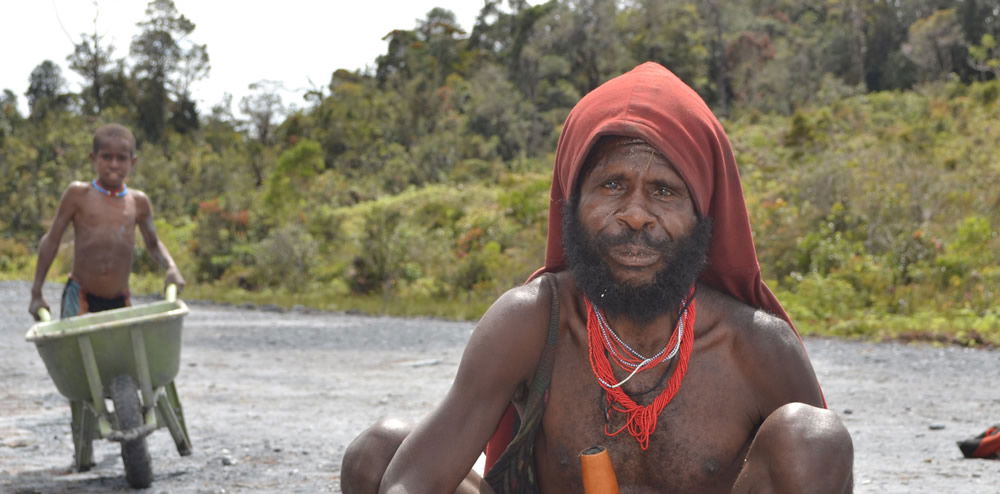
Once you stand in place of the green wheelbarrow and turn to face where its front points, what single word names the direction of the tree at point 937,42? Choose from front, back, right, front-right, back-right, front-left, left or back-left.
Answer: back-left

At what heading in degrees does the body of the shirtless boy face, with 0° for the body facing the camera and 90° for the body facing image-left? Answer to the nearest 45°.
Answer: approximately 0°

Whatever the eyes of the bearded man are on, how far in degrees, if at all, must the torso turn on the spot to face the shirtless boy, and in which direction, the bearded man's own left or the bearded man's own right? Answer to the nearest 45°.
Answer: approximately 135° to the bearded man's own right

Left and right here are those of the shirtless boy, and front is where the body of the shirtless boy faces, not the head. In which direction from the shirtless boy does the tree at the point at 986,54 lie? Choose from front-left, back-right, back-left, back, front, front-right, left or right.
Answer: back-left

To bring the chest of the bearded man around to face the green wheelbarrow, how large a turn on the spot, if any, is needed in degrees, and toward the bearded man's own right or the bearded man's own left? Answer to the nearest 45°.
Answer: approximately 135° to the bearded man's own right

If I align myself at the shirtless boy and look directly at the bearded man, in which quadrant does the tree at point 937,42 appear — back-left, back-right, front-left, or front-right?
back-left

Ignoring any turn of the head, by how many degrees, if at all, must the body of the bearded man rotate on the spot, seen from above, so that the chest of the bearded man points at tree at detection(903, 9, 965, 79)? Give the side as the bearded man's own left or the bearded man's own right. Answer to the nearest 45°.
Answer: approximately 180°

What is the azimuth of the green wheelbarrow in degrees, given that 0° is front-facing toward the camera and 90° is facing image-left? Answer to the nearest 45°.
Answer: approximately 0°
